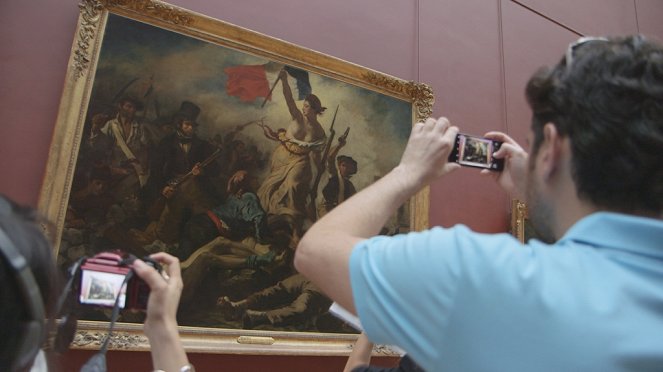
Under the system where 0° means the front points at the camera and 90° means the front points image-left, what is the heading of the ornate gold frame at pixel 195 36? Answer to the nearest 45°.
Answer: approximately 315°

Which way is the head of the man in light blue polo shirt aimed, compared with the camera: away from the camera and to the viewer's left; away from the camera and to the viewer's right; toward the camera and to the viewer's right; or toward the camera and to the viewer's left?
away from the camera and to the viewer's left

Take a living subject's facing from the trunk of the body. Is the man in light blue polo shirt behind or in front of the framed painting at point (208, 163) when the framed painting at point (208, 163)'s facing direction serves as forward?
in front

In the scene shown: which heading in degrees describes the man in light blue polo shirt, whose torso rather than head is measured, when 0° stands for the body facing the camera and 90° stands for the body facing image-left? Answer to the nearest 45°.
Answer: approximately 135°

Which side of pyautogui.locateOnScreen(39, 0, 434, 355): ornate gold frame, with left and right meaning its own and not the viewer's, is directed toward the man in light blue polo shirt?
front
